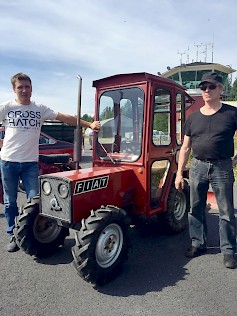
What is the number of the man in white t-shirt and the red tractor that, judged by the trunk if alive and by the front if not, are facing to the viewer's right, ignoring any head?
0

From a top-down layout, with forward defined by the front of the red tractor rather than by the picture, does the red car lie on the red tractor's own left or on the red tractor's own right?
on the red tractor's own right

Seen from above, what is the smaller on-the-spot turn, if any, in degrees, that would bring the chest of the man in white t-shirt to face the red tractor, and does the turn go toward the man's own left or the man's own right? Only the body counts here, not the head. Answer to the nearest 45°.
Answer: approximately 90° to the man's own left

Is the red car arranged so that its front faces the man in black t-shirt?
no

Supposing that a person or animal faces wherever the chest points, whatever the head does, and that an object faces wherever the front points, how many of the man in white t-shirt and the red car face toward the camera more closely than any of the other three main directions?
1

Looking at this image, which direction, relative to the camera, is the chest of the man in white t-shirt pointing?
toward the camera

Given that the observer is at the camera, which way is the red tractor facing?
facing the viewer and to the left of the viewer

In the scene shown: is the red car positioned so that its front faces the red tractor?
no

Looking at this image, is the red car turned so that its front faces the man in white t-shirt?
no

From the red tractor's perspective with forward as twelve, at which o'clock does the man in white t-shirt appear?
The man in white t-shirt is roughly at 2 o'clock from the red tractor.

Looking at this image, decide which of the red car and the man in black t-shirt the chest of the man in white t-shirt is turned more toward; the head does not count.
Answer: the man in black t-shirt

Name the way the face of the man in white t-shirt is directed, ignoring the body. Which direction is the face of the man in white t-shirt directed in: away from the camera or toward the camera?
toward the camera

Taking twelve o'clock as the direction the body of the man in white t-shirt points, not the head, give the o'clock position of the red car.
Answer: The red car is roughly at 6 o'clock from the man in white t-shirt.

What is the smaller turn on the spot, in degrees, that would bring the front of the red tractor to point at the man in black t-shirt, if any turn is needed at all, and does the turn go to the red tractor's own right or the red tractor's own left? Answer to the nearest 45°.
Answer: approximately 135° to the red tractor's own left

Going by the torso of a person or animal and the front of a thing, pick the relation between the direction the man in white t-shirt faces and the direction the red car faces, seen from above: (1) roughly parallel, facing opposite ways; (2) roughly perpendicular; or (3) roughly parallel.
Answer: roughly perpendicular
